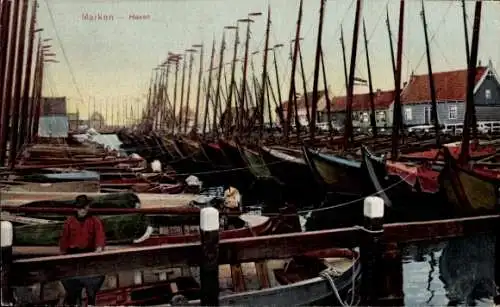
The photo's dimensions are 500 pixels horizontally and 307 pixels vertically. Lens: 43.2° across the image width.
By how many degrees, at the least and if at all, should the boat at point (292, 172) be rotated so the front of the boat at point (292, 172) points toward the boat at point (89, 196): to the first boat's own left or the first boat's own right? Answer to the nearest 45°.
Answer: approximately 45° to the first boat's own left

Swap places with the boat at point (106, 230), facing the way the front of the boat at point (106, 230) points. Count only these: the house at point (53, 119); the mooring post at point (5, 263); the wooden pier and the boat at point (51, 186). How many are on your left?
2

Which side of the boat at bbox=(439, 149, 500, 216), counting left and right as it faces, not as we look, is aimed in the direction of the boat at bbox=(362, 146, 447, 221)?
right

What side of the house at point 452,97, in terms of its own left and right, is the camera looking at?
front

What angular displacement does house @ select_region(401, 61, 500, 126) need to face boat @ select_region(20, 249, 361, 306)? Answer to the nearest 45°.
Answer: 0° — it already faces it

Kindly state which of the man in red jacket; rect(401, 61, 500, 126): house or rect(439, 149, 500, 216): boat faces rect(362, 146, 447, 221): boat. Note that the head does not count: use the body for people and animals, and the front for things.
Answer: the house

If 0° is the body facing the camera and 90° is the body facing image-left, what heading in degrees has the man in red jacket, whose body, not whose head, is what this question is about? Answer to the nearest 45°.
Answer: approximately 0°
